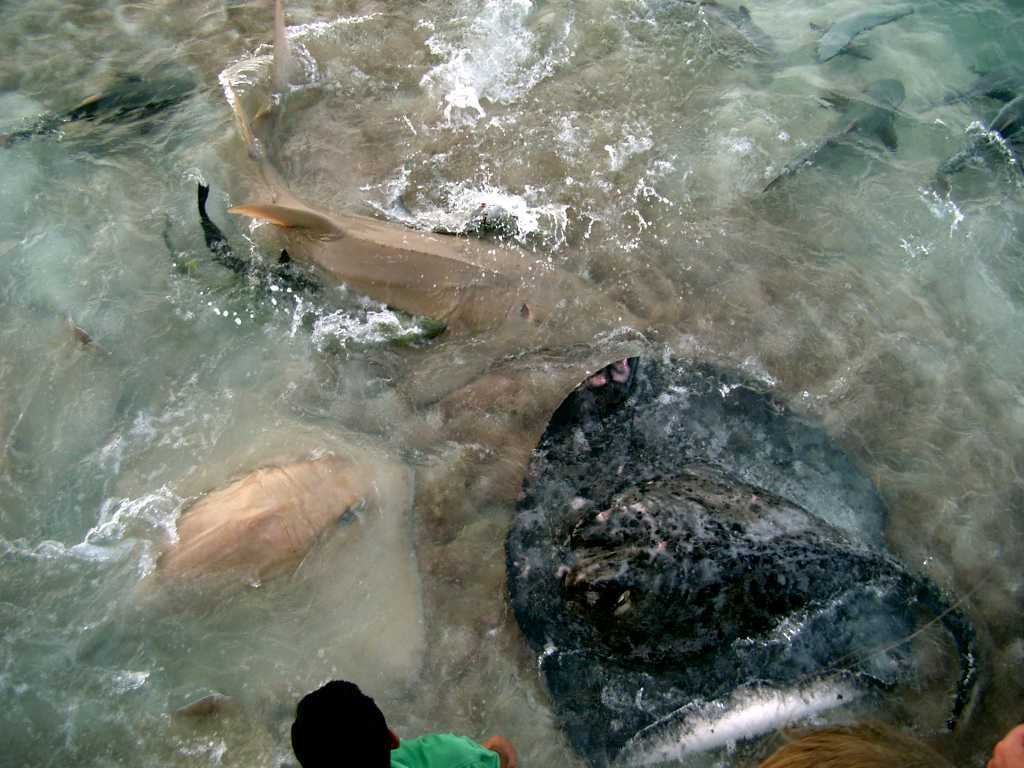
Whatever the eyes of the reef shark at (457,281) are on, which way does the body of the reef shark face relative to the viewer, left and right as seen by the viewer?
facing the viewer and to the right of the viewer

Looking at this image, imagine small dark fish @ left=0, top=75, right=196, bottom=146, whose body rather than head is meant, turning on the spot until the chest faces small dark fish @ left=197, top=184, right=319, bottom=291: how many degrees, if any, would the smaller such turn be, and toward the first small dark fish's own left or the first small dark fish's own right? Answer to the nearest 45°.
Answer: approximately 90° to the first small dark fish's own right

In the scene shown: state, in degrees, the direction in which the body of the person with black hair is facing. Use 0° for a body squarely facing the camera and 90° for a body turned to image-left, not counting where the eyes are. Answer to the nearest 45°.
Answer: approximately 180°

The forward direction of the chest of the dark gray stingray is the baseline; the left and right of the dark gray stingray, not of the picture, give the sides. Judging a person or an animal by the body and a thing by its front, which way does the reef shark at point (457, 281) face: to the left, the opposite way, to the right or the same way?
the opposite way

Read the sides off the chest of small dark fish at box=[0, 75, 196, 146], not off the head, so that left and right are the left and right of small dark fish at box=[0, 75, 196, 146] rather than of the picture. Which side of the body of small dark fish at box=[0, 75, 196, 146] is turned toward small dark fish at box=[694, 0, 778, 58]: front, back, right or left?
front

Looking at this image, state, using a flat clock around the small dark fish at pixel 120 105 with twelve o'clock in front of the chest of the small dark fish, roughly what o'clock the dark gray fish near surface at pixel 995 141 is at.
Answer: The dark gray fish near surface is roughly at 1 o'clock from the small dark fish.

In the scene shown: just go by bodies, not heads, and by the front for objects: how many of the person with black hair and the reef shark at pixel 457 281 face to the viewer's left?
0

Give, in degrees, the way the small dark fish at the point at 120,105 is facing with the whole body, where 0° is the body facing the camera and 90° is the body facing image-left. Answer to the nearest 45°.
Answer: approximately 270°

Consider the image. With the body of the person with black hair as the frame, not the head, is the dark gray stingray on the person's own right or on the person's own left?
on the person's own right

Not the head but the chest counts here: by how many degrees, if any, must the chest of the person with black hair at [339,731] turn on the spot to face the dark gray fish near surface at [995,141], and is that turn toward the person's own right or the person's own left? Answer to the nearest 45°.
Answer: approximately 45° to the person's own right

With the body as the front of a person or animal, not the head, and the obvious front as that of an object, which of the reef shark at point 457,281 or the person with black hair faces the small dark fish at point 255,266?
the person with black hair

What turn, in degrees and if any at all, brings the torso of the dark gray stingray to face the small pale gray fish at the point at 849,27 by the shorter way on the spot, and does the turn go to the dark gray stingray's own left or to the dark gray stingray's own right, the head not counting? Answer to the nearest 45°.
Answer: approximately 90° to the dark gray stingray's own right
